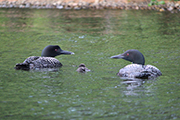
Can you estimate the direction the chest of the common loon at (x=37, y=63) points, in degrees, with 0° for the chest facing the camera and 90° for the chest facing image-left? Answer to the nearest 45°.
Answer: approximately 270°
